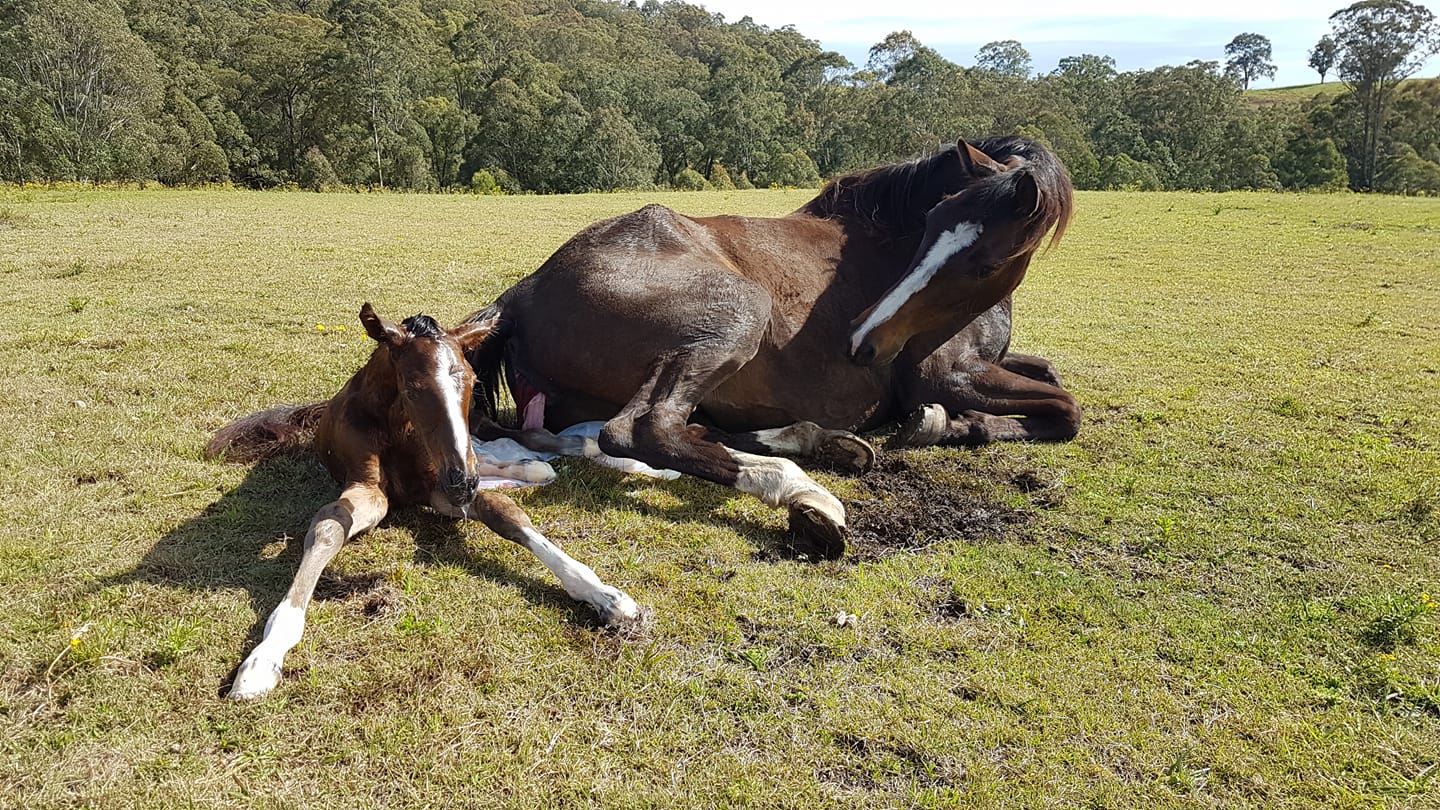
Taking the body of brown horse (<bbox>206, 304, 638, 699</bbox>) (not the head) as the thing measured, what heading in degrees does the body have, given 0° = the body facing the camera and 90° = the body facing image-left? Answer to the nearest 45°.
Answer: approximately 0°
